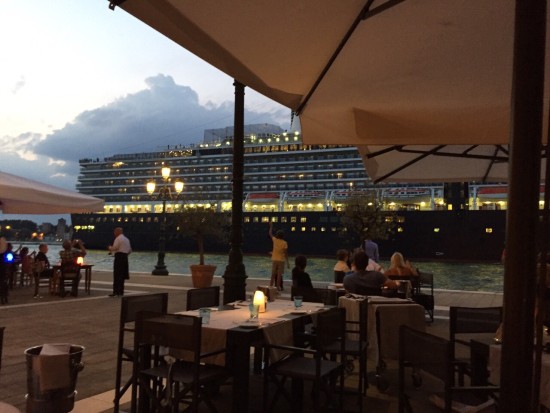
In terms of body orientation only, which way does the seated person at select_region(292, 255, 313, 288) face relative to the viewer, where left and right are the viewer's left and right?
facing away from the viewer

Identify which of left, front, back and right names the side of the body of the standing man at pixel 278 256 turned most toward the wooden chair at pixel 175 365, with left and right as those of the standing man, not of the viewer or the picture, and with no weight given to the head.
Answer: back

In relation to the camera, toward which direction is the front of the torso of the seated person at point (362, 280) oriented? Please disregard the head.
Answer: away from the camera

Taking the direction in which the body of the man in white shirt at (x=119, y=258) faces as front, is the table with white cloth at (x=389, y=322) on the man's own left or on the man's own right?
on the man's own left

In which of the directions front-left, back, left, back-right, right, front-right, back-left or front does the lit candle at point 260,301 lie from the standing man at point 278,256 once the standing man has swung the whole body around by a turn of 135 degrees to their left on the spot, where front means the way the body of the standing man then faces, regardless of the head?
front-left

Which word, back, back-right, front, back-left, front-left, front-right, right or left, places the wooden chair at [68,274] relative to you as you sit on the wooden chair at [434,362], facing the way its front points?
left

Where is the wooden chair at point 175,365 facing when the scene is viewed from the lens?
facing away from the viewer and to the right of the viewer

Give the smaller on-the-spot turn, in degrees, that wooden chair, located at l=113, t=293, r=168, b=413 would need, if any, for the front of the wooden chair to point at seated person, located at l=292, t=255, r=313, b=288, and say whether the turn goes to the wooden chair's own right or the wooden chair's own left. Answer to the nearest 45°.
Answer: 0° — it already faces them

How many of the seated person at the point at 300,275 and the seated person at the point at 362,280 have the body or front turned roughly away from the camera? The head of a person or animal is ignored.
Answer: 2

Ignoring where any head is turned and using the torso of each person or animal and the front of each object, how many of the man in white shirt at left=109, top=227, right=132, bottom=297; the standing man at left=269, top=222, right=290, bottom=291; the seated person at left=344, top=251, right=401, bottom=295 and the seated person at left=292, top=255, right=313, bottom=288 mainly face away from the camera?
3

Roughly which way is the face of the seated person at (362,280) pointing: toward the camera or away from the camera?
away from the camera

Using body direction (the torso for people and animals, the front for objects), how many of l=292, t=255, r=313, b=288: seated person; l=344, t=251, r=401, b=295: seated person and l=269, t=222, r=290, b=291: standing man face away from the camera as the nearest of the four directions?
3

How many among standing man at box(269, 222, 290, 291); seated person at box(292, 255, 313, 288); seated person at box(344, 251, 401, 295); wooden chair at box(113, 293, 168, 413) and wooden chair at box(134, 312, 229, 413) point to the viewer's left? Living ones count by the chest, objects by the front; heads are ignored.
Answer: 0

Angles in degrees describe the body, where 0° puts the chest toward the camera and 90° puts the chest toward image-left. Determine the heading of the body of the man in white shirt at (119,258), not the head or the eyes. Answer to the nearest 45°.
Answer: approximately 90°

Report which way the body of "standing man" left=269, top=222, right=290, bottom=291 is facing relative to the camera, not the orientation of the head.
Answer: away from the camera

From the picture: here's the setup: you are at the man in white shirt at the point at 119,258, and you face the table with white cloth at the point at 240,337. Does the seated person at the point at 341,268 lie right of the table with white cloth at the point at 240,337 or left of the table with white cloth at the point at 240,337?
left
